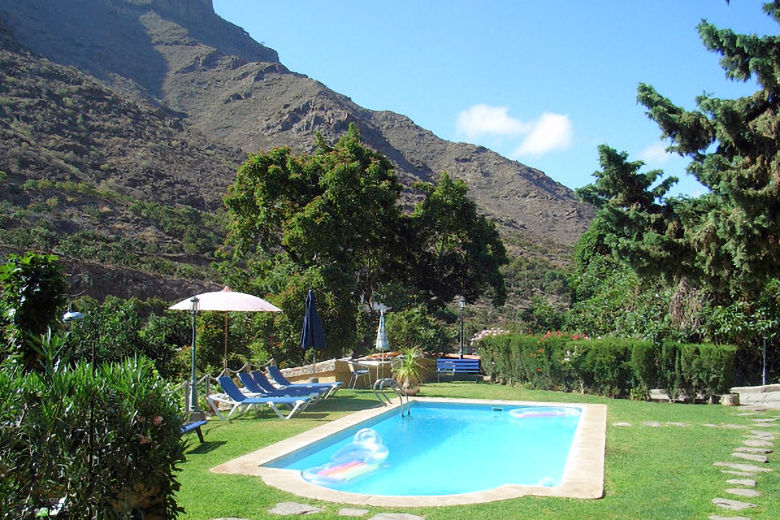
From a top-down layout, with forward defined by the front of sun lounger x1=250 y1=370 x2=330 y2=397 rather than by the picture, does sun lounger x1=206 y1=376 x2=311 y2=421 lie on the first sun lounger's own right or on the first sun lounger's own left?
on the first sun lounger's own right

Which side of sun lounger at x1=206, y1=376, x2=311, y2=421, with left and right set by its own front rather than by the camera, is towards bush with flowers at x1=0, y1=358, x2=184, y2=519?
right

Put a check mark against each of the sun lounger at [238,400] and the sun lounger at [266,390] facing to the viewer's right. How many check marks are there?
2

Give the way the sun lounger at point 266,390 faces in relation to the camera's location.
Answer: facing to the right of the viewer

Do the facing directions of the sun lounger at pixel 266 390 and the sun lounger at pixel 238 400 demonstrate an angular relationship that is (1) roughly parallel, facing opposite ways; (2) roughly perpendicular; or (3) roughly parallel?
roughly parallel

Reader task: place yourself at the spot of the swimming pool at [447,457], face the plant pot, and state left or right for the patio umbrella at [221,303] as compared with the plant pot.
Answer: left

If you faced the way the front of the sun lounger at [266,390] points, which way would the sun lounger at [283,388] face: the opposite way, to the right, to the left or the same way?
the same way

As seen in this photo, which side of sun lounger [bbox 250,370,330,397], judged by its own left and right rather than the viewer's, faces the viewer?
right

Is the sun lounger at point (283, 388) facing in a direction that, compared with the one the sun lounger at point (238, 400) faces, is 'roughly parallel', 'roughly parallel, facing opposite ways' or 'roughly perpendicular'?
roughly parallel

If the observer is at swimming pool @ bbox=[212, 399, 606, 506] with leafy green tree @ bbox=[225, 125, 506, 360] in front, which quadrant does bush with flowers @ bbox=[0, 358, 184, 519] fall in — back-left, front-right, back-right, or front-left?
back-left

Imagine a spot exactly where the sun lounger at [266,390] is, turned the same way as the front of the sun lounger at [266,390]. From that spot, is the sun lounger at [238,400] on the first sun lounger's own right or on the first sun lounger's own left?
on the first sun lounger's own right

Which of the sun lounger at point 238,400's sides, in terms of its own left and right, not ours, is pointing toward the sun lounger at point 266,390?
left

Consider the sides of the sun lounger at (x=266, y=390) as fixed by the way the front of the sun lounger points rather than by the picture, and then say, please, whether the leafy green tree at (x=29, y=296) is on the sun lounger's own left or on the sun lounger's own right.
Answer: on the sun lounger's own right

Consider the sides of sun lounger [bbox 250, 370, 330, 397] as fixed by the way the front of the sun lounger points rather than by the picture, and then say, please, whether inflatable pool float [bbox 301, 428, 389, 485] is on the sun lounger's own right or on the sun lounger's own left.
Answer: on the sun lounger's own right

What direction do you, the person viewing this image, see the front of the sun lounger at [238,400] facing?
facing to the right of the viewer

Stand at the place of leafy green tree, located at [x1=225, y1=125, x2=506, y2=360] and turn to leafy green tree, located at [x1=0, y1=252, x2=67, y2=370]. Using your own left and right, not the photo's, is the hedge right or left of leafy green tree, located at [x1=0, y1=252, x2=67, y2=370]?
left

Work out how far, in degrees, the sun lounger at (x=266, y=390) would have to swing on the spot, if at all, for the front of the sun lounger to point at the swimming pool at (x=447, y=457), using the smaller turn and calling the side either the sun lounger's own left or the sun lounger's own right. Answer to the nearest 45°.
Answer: approximately 45° to the sun lounger's own right
